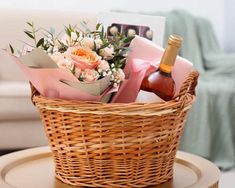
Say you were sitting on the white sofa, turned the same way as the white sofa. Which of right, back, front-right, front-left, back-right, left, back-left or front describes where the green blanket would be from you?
left

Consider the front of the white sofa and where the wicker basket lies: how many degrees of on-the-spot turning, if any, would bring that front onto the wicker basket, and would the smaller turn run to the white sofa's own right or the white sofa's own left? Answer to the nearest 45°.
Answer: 0° — it already faces it

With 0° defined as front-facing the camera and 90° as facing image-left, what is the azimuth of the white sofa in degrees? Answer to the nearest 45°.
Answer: approximately 0°

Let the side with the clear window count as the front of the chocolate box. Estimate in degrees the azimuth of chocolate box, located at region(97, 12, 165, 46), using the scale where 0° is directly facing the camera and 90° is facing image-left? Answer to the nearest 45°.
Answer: approximately 0°

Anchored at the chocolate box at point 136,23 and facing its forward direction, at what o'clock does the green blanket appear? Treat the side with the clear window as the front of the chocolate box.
The green blanket is roughly at 7 o'clock from the chocolate box.

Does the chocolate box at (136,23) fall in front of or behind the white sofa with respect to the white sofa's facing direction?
in front

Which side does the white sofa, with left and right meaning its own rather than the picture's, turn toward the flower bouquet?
front

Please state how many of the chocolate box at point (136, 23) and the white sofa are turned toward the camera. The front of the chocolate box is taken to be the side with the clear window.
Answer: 2
